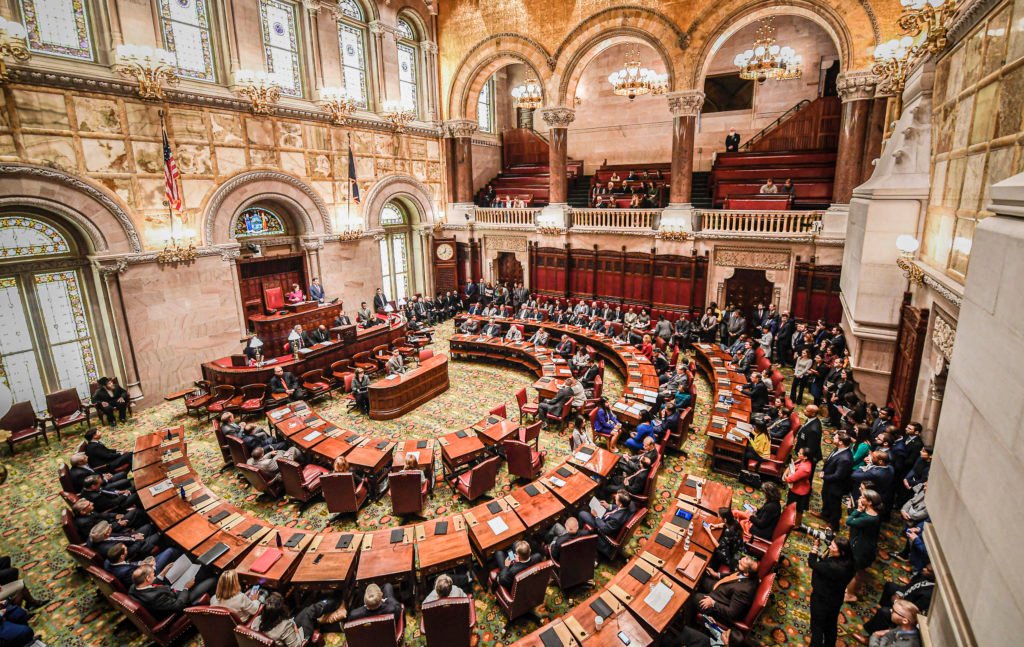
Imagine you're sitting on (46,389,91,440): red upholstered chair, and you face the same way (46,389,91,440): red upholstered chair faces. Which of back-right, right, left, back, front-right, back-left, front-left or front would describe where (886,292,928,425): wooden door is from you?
front

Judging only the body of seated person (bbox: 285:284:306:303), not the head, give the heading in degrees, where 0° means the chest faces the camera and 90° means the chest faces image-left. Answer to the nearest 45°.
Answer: approximately 315°

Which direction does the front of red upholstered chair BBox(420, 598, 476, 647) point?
away from the camera

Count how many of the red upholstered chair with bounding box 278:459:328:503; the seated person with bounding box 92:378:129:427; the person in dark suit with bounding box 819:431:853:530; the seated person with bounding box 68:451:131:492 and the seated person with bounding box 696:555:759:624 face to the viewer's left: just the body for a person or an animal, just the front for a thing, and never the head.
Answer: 2

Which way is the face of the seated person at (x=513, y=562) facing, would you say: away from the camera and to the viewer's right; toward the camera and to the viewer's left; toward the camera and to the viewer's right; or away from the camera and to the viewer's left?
away from the camera and to the viewer's left

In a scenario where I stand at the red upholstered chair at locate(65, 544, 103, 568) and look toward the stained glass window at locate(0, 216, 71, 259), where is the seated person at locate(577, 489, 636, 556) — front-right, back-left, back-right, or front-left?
back-right

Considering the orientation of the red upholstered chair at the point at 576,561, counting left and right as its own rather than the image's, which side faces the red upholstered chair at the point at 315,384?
front

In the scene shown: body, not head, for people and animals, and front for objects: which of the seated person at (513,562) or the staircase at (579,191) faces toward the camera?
the staircase

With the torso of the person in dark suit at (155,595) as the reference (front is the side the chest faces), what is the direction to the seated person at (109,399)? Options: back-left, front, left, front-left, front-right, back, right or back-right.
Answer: front-left

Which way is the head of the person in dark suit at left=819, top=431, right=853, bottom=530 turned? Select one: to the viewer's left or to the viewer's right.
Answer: to the viewer's left

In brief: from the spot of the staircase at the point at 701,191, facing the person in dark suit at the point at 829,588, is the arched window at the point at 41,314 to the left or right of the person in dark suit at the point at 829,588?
right

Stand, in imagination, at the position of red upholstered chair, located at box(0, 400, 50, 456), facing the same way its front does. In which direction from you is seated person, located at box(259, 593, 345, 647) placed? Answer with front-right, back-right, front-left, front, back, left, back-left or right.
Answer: front-right

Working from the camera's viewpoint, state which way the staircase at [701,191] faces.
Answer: facing the viewer

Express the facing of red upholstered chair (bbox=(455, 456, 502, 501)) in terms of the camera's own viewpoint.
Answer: facing away from the viewer and to the left of the viewer

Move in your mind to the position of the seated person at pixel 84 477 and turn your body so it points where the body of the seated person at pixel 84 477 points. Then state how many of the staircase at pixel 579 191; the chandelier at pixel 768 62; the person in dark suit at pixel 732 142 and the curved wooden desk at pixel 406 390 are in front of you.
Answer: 4

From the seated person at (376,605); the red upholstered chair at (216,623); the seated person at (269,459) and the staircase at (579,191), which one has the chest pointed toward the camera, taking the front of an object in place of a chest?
the staircase

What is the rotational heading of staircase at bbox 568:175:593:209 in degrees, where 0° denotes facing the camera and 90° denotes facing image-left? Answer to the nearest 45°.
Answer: approximately 0°

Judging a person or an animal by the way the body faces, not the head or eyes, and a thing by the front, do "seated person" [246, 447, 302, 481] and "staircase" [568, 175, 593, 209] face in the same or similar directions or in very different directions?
very different directions

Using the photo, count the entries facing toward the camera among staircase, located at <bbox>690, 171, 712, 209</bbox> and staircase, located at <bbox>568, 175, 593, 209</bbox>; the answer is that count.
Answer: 2
